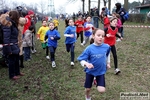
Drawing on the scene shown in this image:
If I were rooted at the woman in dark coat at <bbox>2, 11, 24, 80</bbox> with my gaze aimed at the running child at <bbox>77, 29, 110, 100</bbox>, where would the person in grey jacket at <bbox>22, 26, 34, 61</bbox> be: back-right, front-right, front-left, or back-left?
back-left

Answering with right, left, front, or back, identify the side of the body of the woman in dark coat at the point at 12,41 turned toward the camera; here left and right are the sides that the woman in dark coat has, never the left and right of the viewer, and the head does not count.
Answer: right

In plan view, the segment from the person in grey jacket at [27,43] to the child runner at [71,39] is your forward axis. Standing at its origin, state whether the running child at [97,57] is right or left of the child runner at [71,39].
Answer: right

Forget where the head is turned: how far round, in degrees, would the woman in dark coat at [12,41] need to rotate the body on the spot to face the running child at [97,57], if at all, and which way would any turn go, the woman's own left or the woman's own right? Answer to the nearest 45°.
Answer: approximately 45° to the woman's own right

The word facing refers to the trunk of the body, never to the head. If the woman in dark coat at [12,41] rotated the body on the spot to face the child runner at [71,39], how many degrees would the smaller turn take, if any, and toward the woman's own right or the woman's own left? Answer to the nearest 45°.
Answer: approximately 45° to the woman's own left
